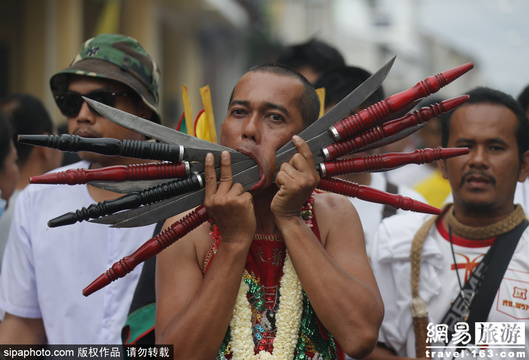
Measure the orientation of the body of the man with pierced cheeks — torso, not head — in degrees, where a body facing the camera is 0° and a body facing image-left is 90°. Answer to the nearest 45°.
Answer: approximately 0°

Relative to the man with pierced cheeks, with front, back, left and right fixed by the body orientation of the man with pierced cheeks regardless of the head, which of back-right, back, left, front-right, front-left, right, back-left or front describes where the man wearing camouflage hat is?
back-right
